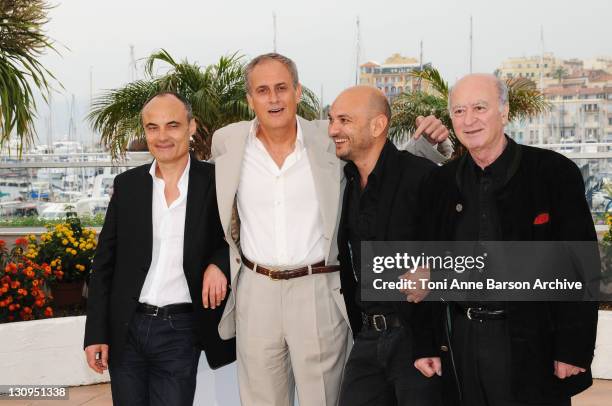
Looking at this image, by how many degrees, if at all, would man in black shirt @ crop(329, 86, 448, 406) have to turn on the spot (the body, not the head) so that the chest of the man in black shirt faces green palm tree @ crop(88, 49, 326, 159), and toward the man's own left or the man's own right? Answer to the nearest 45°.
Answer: approximately 90° to the man's own right

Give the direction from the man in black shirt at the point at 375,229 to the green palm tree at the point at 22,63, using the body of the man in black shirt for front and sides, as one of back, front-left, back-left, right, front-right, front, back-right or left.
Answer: right

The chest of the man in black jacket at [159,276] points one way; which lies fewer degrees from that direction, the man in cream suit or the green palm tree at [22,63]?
the man in cream suit

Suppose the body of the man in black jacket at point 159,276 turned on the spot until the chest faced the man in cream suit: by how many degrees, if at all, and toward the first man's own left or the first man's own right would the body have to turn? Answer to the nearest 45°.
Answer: approximately 90° to the first man's own left

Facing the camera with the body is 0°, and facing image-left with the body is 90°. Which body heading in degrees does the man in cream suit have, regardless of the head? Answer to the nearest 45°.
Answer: approximately 0°

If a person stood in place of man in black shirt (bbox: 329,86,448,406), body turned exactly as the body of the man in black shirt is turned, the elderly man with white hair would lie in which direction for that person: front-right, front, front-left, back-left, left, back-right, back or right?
left

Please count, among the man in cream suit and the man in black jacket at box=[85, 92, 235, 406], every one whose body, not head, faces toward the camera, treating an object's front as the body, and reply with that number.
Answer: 2

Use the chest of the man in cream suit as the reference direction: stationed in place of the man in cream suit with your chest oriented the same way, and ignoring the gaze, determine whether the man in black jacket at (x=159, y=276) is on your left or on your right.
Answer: on your right

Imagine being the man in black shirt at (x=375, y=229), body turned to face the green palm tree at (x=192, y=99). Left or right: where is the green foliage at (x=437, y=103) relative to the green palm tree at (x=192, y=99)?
right

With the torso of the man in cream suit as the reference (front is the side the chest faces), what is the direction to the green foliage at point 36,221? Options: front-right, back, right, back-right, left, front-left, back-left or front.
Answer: back-right
